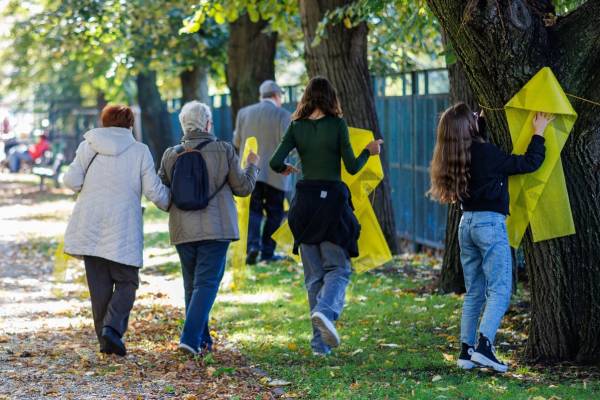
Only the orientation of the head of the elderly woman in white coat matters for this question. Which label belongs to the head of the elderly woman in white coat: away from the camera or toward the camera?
away from the camera

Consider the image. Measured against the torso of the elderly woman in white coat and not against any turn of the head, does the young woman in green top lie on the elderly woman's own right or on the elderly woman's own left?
on the elderly woman's own right

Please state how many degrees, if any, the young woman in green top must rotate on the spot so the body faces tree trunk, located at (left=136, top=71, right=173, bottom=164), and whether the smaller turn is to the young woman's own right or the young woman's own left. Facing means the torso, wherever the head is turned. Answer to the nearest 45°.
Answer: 0° — they already face it

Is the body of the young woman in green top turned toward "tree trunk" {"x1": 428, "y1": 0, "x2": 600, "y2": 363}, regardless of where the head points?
no

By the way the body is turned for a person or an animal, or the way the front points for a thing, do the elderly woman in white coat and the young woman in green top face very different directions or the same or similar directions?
same or similar directions

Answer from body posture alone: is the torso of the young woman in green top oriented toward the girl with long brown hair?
no

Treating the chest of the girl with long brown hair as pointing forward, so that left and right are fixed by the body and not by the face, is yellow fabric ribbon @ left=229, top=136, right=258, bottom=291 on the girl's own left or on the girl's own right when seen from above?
on the girl's own left

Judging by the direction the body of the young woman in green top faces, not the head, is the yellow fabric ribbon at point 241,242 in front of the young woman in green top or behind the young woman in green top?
in front

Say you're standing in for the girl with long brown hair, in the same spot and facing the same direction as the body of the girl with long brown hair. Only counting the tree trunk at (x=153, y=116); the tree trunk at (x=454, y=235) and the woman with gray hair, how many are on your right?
0

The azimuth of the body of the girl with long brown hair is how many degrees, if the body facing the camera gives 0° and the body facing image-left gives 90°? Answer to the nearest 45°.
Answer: approximately 225°

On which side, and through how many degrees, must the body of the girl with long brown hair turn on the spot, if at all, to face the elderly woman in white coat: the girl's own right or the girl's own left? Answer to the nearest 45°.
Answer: approximately 135° to the girl's own left

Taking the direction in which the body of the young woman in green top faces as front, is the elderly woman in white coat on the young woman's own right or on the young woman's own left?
on the young woman's own left

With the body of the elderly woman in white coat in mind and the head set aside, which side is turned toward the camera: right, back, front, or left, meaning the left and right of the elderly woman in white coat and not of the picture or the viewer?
back

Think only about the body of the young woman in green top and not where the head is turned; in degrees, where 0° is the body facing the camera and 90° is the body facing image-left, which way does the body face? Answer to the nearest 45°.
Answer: approximately 180°

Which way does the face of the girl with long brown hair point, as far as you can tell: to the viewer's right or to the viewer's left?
to the viewer's right
